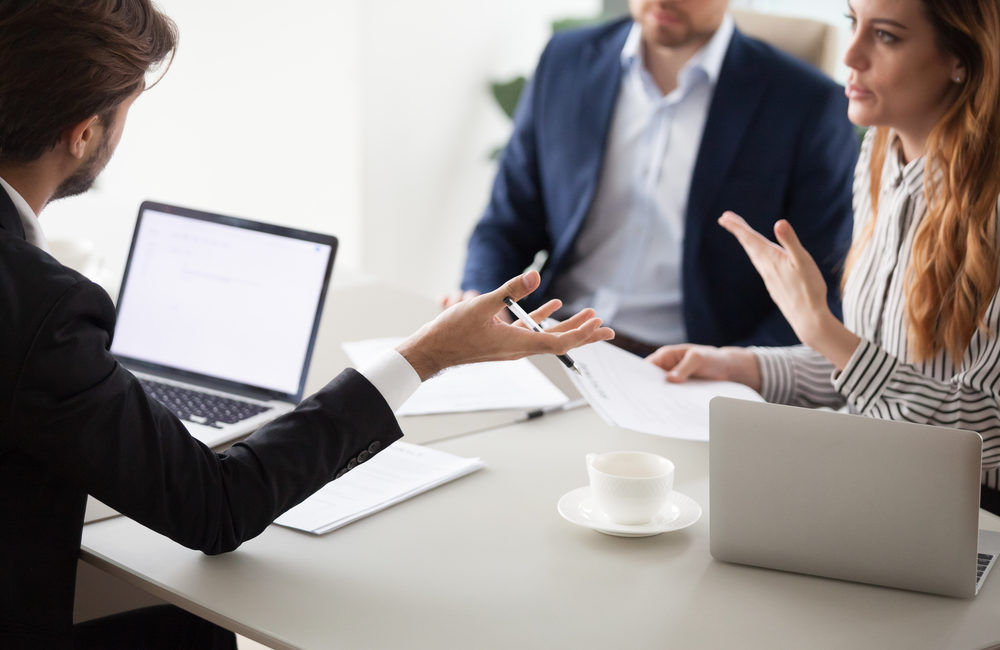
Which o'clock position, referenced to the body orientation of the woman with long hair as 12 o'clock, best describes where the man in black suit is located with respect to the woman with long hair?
The man in black suit is roughly at 12 o'clock from the woman with long hair.

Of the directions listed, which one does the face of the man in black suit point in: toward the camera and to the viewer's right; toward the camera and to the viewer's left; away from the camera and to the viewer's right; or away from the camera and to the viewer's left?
away from the camera and to the viewer's right

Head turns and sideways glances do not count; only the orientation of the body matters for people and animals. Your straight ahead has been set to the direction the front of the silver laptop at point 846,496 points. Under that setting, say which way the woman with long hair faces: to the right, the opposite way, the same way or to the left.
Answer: the opposite way

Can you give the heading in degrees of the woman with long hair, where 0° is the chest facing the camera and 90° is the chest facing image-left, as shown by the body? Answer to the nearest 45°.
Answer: approximately 45°

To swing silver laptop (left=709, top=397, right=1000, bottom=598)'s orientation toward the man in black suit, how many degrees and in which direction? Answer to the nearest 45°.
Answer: approximately 135° to its left

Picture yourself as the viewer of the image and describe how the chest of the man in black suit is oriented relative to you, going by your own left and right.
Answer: facing away from the viewer and to the right of the viewer

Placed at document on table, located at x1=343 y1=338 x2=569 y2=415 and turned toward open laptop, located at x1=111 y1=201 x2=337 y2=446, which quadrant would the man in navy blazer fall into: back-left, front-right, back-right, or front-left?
back-right

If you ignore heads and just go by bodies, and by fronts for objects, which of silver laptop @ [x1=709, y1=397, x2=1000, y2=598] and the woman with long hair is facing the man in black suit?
the woman with long hair

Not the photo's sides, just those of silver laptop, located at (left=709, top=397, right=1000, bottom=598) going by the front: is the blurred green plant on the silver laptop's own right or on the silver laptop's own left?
on the silver laptop's own left

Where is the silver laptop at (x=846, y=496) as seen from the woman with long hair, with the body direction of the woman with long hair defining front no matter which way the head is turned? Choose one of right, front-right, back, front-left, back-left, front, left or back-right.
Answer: front-left

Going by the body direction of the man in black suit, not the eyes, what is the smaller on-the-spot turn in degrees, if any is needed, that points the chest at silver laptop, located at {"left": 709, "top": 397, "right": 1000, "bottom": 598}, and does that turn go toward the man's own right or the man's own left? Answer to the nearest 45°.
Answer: approximately 45° to the man's own right

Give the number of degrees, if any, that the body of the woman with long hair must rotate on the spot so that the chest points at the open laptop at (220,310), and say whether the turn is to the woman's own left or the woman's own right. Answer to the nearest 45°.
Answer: approximately 45° to the woman's own right

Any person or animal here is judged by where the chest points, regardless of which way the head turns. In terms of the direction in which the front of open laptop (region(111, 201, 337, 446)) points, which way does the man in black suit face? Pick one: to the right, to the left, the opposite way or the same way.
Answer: the opposite way

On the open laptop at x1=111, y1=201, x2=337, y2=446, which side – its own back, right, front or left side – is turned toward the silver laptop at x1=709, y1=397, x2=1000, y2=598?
left

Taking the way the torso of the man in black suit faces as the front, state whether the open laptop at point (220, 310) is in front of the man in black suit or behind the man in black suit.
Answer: in front

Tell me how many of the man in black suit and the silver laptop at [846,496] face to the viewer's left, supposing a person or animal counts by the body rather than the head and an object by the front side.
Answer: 0
